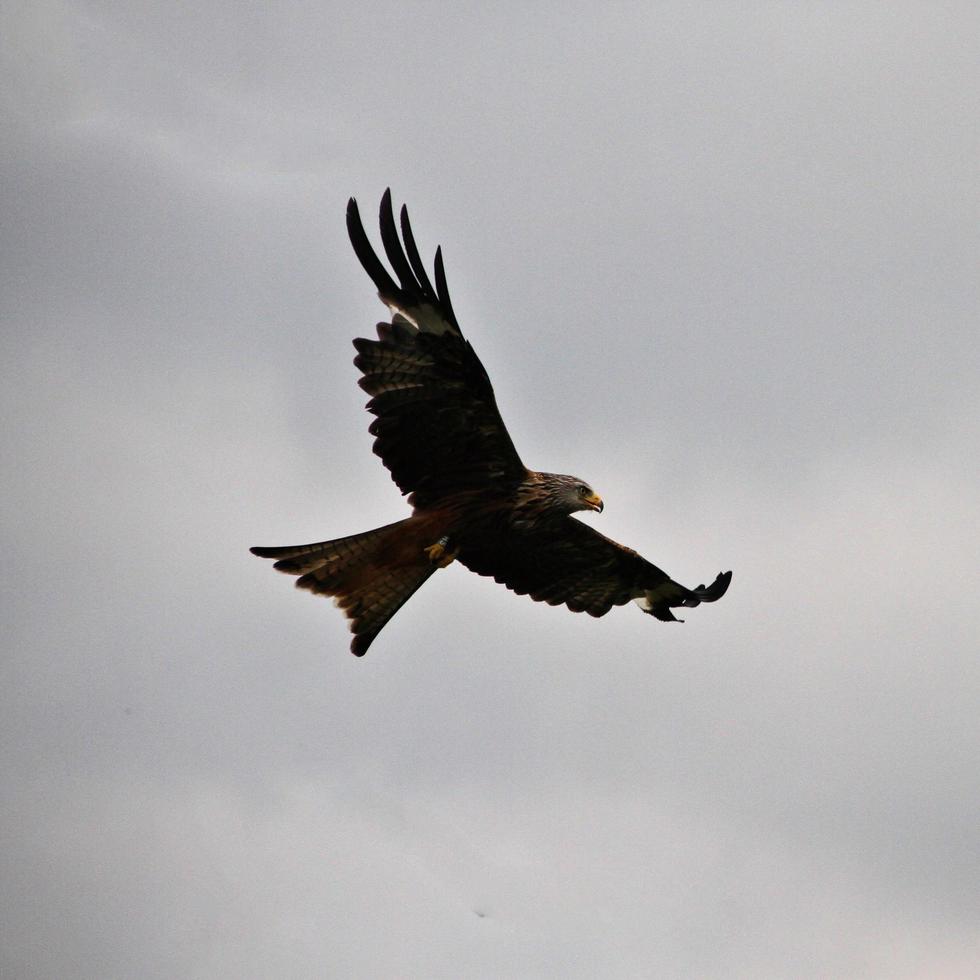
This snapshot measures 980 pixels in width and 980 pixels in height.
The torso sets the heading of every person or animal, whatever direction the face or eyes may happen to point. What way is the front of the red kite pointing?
to the viewer's right
